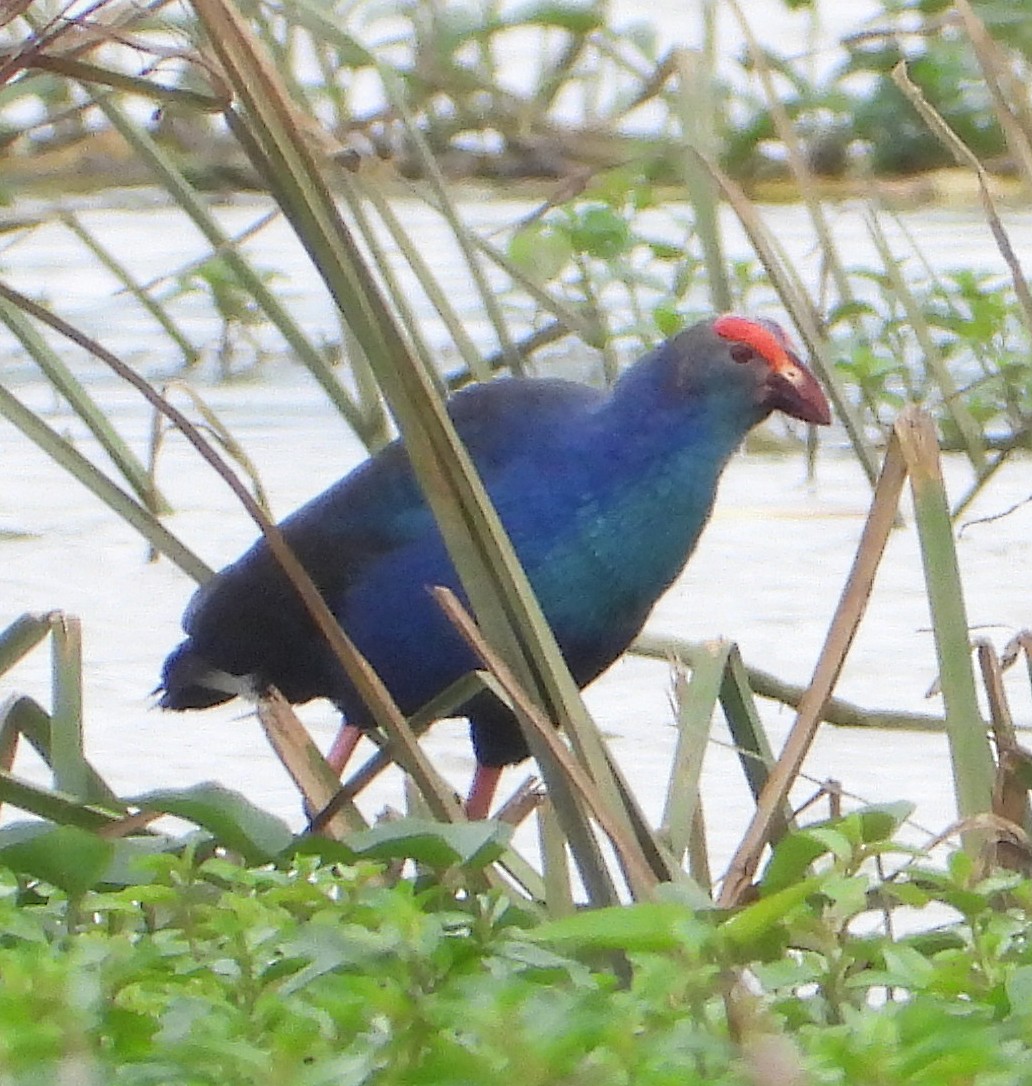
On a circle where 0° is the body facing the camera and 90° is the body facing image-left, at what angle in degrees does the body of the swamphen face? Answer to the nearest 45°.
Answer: approximately 270°

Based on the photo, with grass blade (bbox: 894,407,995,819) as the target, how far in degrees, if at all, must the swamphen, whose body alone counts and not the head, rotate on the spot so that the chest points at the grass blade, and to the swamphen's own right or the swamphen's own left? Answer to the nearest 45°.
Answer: approximately 45° to the swamphen's own right

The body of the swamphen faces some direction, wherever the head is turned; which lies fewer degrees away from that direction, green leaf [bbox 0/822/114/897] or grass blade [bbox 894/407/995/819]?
the grass blade

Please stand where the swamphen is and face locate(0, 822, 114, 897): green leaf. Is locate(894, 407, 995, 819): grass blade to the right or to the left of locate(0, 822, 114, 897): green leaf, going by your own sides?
left
